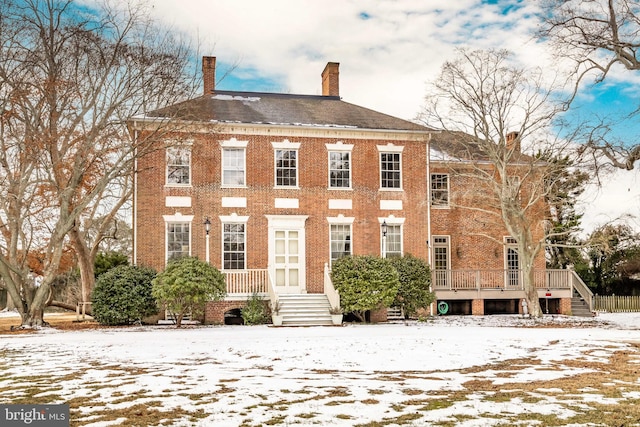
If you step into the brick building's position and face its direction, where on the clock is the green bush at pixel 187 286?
The green bush is roughly at 1 o'clock from the brick building.

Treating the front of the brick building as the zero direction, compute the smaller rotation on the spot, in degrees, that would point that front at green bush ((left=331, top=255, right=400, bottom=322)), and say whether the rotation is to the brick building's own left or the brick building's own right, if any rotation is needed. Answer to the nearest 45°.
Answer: approximately 45° to the brick building's own left

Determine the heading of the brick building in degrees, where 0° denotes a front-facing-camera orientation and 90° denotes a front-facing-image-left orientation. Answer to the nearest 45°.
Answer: approximately 0°

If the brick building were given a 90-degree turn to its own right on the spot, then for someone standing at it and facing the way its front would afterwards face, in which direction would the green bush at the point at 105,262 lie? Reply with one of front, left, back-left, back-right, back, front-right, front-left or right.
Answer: front-right
